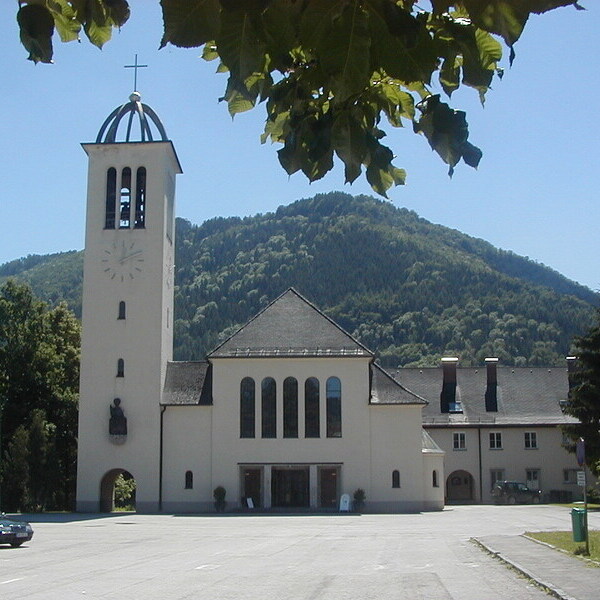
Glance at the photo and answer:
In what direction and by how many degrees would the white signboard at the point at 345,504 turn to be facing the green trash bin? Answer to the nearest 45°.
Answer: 0° — it already faces it

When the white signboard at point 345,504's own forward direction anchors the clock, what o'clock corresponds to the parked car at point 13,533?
The parked car is roughly at 1 o'clock from the white signboard.

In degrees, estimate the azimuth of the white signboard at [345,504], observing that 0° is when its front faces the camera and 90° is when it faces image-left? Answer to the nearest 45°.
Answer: approximately 0°
